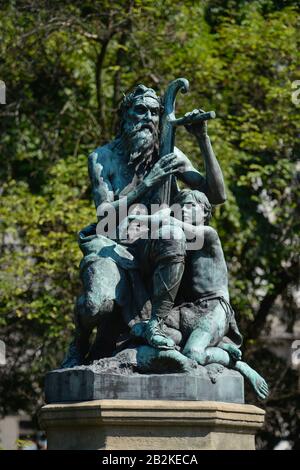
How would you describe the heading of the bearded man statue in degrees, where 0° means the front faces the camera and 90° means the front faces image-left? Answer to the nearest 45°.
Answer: approximately 315°
